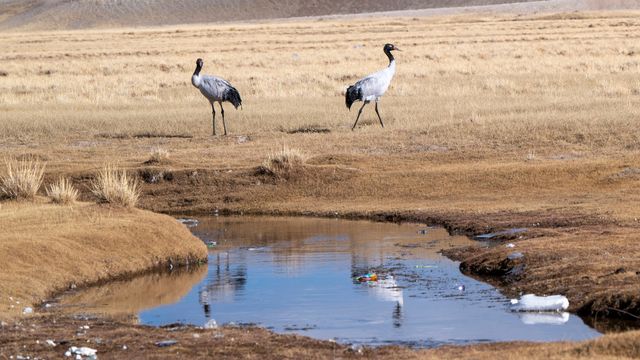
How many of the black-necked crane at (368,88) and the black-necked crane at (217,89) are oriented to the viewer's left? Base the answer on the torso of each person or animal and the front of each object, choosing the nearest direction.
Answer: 1

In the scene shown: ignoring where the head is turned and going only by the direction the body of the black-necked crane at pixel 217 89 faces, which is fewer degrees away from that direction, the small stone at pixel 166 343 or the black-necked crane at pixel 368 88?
the small stone

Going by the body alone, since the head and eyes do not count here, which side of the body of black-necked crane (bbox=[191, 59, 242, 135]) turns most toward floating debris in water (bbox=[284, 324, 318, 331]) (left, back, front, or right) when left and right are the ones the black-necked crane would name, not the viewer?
left

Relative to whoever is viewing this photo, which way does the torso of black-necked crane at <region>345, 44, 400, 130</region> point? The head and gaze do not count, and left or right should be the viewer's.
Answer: facing to the right of the viewer

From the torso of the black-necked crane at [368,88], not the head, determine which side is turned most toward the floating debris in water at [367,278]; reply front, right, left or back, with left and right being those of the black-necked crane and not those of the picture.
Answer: right

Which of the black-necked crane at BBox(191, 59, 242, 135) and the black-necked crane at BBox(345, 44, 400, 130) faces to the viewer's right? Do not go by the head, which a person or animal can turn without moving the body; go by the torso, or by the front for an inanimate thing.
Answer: the black-necked crane at BBox(345, 44, 400, 130)

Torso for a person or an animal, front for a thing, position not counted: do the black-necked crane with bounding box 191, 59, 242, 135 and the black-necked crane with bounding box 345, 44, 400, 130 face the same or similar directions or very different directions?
very different directions

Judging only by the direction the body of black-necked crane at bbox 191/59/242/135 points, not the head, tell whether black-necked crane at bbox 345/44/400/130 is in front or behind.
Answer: behind

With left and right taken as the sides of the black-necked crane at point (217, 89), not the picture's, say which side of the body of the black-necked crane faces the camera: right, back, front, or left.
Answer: left

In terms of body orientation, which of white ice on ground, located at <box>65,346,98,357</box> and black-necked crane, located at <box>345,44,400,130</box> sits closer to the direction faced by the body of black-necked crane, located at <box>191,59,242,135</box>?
the white ice on ground

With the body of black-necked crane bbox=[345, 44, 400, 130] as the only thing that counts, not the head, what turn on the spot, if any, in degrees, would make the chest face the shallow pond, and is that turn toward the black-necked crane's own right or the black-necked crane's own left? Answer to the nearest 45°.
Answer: approximately 90° to the black-necked crane's own right

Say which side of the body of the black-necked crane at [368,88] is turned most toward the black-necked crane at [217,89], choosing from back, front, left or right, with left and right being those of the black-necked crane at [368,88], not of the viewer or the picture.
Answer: back

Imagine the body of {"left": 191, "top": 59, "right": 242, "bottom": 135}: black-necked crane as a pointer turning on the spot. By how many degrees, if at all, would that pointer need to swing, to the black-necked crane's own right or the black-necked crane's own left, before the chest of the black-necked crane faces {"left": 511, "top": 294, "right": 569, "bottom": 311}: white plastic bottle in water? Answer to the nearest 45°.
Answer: approximately 90° to the black-necked crane's own left
